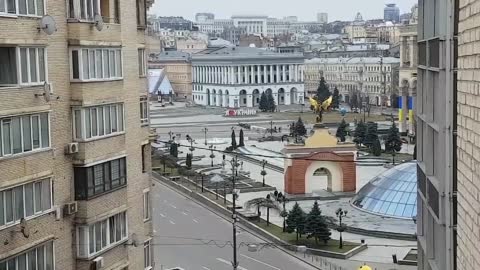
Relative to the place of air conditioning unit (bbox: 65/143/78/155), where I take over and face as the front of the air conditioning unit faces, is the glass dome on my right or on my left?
on my left

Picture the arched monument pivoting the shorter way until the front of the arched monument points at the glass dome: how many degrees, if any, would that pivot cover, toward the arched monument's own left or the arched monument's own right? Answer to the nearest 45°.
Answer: approximately 45° to the arched monument's own left

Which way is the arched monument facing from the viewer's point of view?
toward the camera

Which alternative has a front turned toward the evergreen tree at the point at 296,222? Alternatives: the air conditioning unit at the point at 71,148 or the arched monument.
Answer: the arched monument

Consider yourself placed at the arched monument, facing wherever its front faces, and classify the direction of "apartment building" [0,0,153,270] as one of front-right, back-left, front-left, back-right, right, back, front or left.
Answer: front

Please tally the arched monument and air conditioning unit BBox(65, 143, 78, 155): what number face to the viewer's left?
0

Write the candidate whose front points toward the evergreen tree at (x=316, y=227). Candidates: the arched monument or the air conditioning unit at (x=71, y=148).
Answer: the arched monument

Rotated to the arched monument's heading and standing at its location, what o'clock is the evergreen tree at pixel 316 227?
The evergreen tree is roughly at 12 o'clock from the arched monument.

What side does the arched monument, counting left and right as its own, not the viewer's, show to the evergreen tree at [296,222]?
front

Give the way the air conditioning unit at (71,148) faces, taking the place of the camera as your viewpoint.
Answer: facing the viewer and to the right of the viewer

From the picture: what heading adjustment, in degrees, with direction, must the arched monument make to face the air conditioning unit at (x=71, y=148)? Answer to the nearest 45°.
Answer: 0° — it already faces it

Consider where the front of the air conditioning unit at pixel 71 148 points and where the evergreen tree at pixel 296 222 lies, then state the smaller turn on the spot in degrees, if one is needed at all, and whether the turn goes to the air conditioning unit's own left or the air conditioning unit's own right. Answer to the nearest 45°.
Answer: approximately 90° to the air conditioning unit's own left
